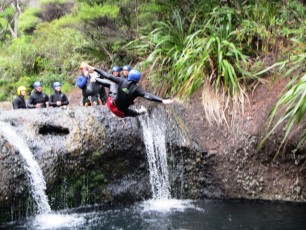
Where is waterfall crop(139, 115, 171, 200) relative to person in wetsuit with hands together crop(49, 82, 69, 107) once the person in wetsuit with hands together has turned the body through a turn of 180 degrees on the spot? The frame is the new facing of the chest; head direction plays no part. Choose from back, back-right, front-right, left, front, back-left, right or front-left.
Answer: back-right

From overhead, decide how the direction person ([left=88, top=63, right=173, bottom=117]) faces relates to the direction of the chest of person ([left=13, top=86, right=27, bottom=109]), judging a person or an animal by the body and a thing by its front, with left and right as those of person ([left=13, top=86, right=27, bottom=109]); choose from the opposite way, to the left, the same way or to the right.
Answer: to the left

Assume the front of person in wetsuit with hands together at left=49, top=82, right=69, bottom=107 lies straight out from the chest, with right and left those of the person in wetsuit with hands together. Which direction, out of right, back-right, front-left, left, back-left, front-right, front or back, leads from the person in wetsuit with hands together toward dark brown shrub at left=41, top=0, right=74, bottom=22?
back

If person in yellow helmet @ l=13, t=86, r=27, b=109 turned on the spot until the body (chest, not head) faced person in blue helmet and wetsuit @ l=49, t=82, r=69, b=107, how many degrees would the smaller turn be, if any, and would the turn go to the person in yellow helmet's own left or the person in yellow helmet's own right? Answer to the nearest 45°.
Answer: approximately 45° to the person in yellow helmet's own left

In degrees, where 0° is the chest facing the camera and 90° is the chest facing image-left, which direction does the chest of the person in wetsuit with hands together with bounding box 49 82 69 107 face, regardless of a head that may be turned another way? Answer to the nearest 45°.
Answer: approximately 0°

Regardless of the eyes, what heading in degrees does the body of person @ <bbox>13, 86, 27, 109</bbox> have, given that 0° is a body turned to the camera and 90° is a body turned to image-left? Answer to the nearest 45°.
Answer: approximately 315°
